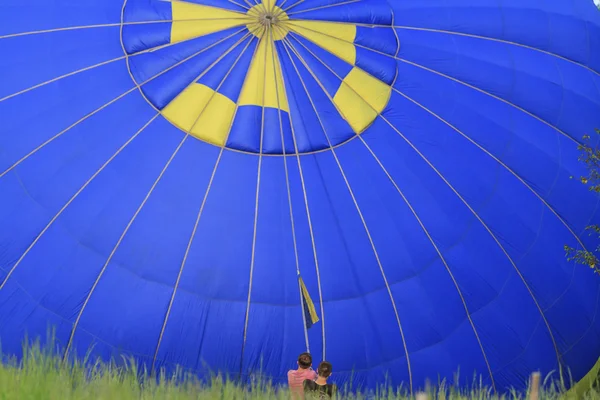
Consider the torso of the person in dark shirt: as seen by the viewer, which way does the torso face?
away from the camera

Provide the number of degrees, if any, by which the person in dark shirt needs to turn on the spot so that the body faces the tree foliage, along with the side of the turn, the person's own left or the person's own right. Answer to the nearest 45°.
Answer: approximately 90° to the person's own right
